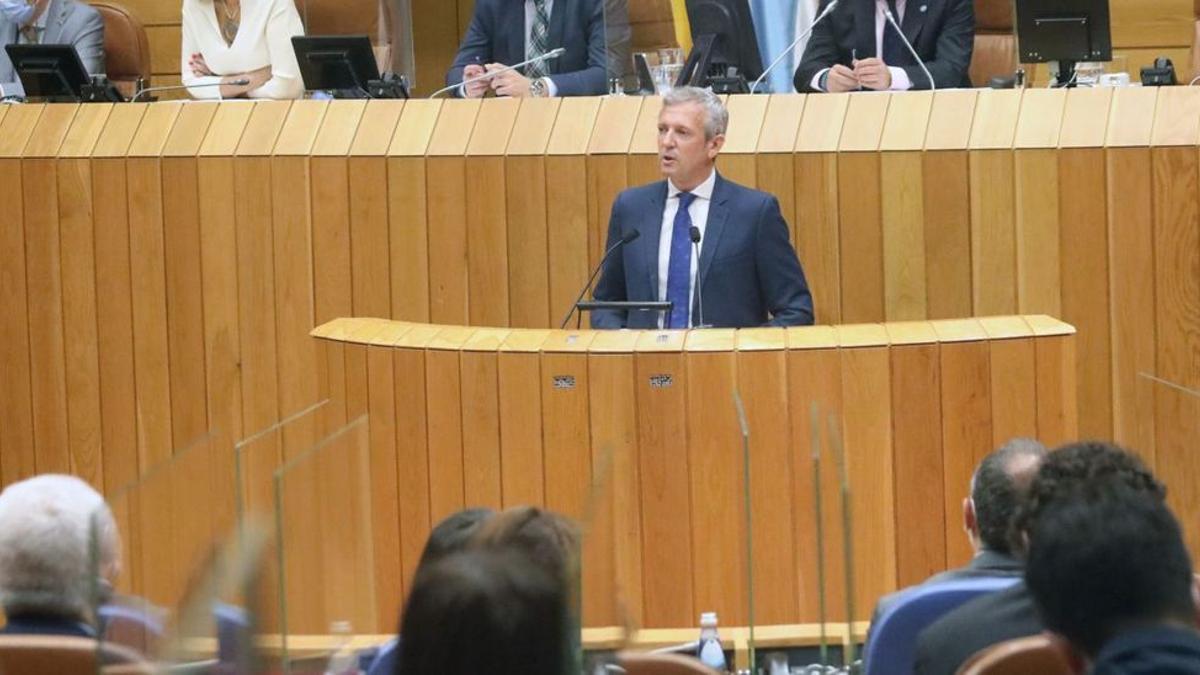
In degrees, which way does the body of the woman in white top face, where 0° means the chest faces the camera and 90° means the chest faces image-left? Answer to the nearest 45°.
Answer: approximately 0°

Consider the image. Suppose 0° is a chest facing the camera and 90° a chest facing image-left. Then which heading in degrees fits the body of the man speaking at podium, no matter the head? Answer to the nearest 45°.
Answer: approximately 45°

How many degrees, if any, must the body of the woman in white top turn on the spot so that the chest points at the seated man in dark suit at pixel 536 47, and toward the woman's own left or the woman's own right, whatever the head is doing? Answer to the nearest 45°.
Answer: approximately 45° to the woman's own left

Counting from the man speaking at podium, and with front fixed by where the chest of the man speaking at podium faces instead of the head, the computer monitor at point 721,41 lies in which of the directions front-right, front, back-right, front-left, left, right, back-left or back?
back-right

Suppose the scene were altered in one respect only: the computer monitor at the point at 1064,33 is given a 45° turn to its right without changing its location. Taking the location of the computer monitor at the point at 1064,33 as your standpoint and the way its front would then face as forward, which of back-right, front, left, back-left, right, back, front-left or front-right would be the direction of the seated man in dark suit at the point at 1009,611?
back-right

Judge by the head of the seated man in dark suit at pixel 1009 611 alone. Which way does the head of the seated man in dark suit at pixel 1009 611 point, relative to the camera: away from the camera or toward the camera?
away from the camera

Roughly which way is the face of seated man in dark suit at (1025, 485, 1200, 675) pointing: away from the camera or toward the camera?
away from the camera

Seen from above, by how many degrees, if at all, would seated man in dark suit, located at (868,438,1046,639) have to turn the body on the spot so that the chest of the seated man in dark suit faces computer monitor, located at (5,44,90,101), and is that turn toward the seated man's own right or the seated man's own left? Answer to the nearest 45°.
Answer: approximately 45° to the seated man's own left

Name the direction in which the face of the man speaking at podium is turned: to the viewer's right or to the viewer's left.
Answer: to the viewer's left

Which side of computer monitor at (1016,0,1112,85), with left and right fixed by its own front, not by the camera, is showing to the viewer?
back

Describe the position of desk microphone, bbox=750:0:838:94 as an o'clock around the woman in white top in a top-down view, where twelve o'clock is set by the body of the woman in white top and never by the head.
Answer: The desk microphone is roughly at 10 o'clock from the woman in white top.

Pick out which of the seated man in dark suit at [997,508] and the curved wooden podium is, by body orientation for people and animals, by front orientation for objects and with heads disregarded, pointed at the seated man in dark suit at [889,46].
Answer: the seated man in dark suit at [997,508]

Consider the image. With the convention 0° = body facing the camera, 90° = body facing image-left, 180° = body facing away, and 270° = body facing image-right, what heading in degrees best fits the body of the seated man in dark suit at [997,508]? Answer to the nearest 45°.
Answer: approximately 180°
